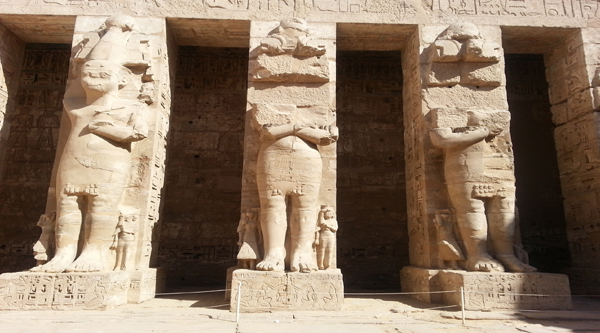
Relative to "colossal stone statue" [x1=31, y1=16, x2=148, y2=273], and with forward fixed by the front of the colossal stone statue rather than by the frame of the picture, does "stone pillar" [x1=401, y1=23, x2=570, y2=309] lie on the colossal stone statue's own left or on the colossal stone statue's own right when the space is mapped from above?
on the colossal stone statue's own left

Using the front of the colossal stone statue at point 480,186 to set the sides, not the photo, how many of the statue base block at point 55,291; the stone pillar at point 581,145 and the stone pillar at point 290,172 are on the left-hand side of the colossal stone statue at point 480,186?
1

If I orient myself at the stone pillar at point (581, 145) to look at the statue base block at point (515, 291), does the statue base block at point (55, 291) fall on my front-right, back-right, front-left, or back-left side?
front-right

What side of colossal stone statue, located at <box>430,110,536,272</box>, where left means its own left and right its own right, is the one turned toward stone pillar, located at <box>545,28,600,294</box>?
left

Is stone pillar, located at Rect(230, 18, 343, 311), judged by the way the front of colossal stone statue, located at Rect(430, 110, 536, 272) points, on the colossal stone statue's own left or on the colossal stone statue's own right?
on the colossal stone statue's own right

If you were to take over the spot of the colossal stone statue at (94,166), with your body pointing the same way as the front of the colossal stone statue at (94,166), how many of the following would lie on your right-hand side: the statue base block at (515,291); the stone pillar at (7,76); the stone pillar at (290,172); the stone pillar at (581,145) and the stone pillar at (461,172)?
1

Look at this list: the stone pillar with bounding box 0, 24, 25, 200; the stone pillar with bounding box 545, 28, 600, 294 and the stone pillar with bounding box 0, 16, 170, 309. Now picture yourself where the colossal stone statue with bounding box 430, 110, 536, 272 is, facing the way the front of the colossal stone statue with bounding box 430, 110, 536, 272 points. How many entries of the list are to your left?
1

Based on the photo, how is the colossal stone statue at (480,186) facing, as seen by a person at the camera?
facing the viewer and to the right of the viewer

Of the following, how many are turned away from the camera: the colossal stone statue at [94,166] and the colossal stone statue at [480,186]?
0

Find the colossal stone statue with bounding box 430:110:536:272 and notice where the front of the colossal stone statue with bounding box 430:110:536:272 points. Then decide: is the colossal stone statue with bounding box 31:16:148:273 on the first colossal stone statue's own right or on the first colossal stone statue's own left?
on the first colossal stone statue's own right

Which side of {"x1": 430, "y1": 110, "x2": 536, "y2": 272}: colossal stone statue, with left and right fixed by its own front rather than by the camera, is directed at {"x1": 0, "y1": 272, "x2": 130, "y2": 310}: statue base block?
right

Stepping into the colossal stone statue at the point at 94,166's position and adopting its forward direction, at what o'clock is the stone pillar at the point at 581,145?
The stone pillar is roughly at 8 o'clock from the colossal stone statue.

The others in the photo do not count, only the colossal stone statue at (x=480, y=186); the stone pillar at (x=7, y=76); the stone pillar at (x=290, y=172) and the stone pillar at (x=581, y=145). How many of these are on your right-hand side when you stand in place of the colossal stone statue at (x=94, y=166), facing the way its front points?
1
